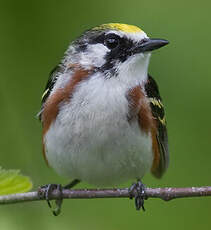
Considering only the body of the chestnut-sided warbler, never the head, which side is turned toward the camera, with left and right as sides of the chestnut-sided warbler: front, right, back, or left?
front
